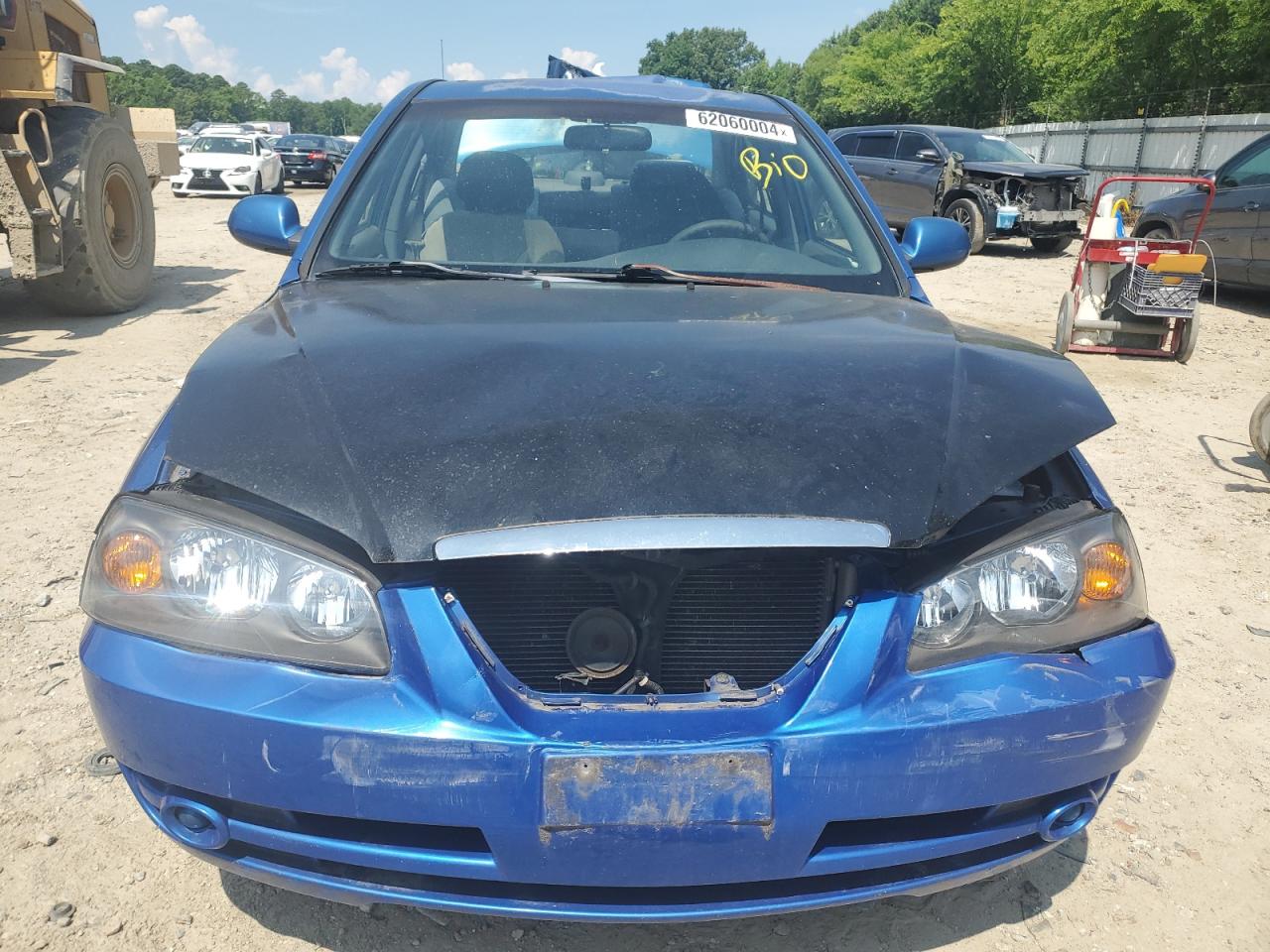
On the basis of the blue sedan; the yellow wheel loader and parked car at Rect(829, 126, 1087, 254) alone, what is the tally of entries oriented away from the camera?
0

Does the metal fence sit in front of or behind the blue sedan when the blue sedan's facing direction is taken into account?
behind

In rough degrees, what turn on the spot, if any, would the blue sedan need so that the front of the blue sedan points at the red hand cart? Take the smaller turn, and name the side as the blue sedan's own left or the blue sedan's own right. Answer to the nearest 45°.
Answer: approximately 135° to the blue sedan's own left

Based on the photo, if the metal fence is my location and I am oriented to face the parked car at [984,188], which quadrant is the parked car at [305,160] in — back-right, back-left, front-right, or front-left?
front-right

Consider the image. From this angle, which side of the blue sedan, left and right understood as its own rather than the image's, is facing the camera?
front

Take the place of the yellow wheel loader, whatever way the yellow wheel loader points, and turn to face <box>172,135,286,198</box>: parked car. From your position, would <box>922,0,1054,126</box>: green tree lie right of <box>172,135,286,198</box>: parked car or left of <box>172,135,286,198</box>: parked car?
right

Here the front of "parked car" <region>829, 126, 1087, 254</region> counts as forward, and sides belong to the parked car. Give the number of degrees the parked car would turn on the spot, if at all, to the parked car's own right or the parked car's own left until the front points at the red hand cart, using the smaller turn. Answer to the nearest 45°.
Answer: approximately 45° to the parked car's own right

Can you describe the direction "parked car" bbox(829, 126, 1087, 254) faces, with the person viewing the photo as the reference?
facing the viewer and to the right of the viewer

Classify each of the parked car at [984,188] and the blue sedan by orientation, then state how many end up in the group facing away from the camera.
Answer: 0
